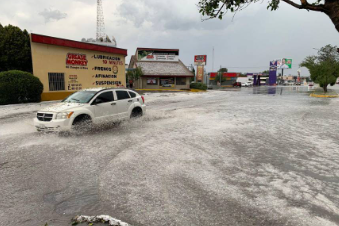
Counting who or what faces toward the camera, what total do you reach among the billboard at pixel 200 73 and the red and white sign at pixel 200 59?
2

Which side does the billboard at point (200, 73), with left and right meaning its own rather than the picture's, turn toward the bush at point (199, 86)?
front

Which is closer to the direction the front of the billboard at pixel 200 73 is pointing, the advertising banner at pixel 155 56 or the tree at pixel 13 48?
the tree

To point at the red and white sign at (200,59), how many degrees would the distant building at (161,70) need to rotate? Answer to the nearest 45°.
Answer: approximately 135° to its left

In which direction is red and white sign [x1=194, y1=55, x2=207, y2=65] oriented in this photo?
toward the camera

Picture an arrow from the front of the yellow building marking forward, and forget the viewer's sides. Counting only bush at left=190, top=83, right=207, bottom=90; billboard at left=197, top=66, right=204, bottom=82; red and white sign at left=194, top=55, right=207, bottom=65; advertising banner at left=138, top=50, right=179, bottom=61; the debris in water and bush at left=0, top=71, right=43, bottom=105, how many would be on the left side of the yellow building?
4

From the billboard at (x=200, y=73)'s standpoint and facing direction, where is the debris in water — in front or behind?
in front

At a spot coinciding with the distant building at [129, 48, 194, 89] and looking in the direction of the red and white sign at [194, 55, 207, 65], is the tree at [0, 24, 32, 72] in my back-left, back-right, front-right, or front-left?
back-right

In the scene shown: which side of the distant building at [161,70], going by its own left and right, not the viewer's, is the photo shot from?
front

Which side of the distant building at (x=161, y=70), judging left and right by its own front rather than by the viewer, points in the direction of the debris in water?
front

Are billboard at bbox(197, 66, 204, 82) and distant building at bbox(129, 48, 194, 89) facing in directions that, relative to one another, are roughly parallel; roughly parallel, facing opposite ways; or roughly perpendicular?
roughly parallel

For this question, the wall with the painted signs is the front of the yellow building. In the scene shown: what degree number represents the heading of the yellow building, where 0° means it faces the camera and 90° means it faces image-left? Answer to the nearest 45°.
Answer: approximately 315°

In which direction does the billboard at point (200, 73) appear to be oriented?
toward the camera

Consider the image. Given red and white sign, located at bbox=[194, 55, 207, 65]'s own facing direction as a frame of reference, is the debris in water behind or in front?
in front

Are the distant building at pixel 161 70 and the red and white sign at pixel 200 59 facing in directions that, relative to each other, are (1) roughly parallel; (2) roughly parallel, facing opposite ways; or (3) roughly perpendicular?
roughly parallel
